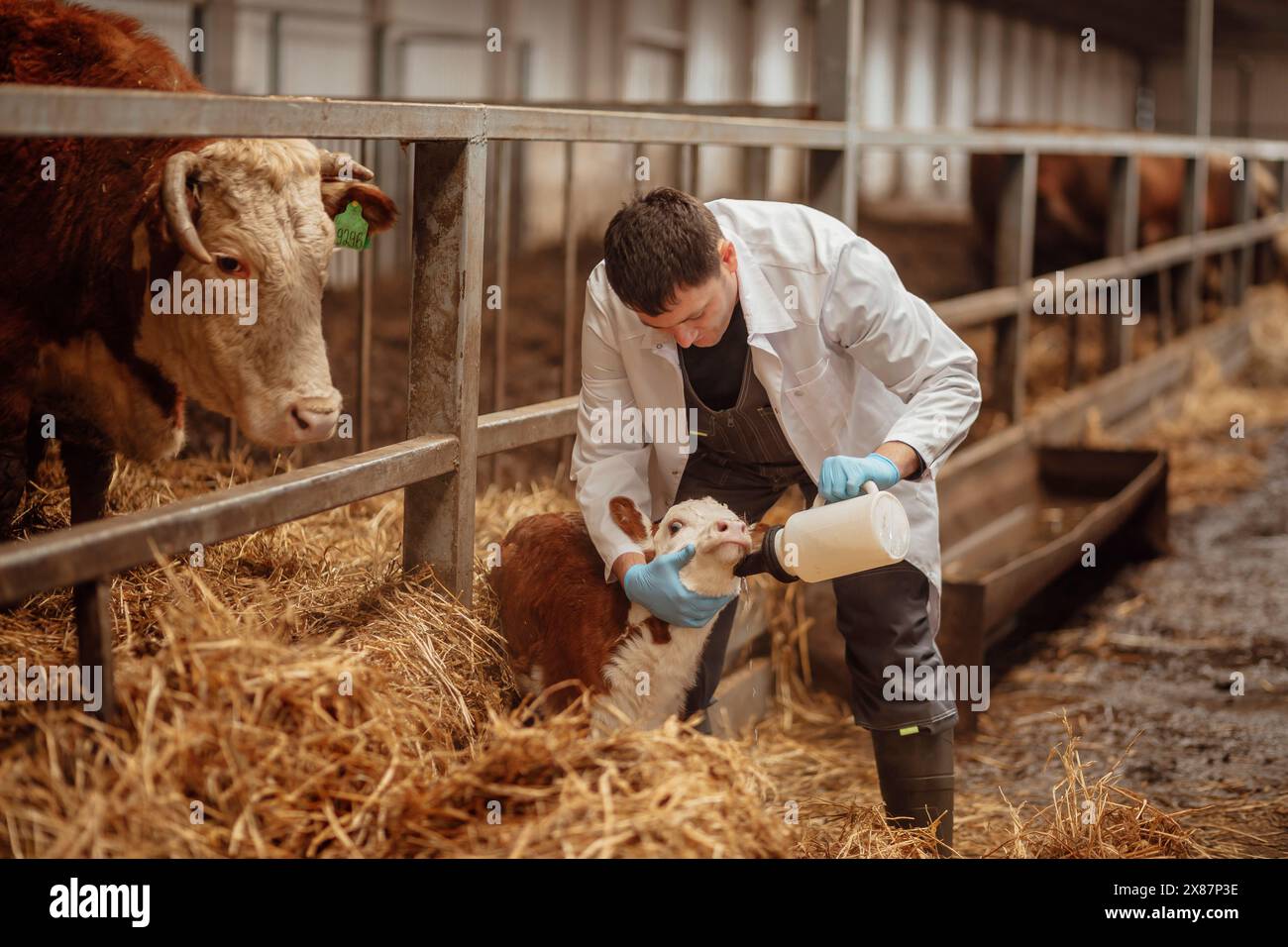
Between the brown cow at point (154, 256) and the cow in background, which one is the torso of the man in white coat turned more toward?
the brown cow

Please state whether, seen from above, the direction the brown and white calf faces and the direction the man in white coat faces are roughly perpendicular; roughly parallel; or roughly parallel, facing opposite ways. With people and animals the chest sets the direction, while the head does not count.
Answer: roughly perpendicular

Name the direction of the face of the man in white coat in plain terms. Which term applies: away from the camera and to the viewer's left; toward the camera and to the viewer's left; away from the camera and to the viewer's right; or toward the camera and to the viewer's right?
toward the camera and to the viewer's left

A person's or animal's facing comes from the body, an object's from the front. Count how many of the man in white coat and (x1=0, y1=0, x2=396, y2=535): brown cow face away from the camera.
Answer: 0

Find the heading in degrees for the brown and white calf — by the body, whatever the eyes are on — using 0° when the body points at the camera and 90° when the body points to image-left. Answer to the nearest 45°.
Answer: approximately 315°

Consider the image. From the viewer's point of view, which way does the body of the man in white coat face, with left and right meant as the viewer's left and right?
facing the viewer and to the left of the viewer

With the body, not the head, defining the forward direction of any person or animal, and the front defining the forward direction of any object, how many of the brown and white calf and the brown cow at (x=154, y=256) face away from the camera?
0

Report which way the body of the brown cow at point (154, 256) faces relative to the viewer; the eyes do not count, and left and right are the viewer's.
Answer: facing the viewer and to the right of the viewer
